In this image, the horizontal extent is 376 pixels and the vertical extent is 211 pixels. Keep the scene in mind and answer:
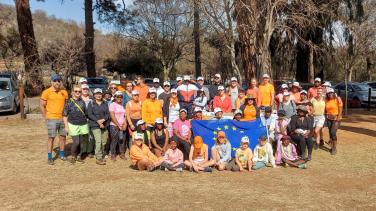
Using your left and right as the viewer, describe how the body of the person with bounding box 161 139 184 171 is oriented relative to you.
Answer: facing the viewer

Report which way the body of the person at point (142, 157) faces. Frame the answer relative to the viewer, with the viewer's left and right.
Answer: facing the viewer and to the right of the viewer

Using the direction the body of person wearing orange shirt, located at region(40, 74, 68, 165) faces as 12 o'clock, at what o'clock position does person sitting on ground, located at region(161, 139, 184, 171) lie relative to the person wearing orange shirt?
The person sitting on ground is roughly at 10 o'clock from the person wearing orange shirt.

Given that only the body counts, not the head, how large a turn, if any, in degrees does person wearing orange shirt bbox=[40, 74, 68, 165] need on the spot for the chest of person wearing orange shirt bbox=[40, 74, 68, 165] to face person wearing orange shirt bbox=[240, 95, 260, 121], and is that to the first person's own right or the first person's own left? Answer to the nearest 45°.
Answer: approximately 90° to the first person's own left

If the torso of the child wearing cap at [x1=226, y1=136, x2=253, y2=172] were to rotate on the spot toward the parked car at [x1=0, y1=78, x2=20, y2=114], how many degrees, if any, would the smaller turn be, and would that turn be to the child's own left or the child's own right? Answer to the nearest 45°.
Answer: approximately 135° to the child's own right

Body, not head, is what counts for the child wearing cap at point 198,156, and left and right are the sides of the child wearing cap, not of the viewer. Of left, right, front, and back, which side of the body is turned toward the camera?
front

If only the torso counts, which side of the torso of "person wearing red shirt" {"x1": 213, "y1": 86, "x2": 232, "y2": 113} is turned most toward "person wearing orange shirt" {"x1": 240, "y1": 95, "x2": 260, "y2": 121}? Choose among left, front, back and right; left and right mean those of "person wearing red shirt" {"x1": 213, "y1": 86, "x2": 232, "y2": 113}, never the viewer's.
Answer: left
